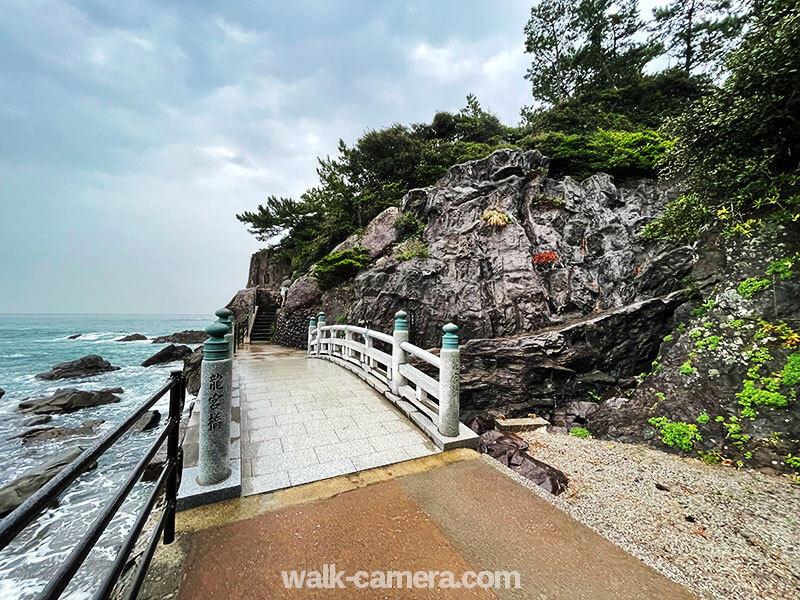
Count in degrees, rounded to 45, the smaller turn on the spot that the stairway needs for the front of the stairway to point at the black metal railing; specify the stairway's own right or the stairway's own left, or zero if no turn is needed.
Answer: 0° — it already faces it

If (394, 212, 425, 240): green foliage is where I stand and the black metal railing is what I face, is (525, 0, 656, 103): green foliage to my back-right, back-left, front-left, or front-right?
back-left

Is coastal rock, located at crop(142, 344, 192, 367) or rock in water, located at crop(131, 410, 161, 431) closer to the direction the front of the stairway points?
the rock in water

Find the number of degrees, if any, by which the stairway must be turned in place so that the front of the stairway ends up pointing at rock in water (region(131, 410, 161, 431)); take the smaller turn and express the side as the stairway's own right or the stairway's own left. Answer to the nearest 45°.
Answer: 0° — it already faces it

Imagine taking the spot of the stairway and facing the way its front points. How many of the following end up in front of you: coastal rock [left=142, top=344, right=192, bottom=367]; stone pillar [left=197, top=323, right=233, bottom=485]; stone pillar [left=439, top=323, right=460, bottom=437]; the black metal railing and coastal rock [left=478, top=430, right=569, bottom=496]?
4

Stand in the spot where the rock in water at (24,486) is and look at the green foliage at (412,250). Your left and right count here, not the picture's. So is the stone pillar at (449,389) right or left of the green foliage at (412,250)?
right

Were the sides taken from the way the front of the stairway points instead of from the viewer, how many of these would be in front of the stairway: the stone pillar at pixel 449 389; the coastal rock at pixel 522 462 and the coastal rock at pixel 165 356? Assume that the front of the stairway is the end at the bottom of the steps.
2

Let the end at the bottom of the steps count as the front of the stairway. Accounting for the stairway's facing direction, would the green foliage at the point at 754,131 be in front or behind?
in front

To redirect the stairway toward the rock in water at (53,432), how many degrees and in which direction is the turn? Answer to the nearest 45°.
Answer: approximately 45° to its right

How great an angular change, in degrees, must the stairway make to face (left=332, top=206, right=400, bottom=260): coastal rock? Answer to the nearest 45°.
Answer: approximately 45° to its left

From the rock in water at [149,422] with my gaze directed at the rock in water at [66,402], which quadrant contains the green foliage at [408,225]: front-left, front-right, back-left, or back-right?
back-right

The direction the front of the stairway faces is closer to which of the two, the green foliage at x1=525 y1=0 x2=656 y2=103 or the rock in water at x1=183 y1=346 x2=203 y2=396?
the rock in water

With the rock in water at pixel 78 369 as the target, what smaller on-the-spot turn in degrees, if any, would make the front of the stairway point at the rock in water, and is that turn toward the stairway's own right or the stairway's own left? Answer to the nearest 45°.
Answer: approximately 90° to the stairway's own right

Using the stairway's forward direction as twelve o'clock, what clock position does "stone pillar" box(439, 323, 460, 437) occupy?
The stone pillar is roughly at 12 o'clock from the stairway.

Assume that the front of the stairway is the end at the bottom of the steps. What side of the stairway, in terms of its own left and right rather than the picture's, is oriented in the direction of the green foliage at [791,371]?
front
